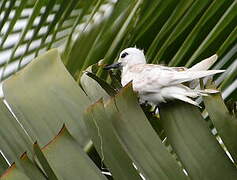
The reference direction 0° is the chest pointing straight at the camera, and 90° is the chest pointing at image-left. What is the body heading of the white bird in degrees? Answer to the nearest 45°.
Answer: approximately 90°
